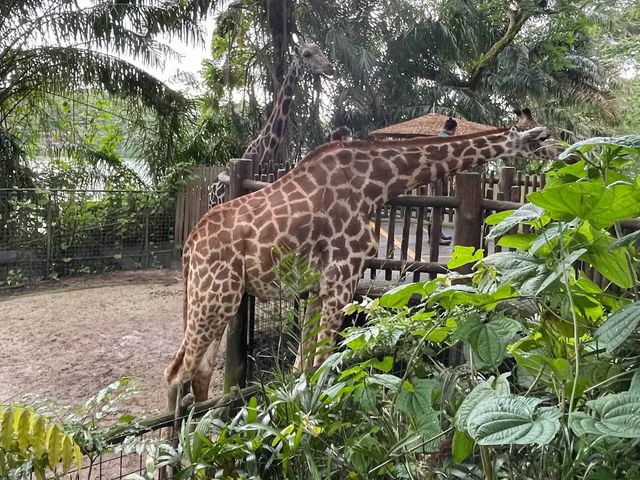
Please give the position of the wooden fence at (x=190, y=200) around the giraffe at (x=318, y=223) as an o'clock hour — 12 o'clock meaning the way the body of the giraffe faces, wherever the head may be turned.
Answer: The wooden fence is roughly at 8 o'clock from the giraffe.

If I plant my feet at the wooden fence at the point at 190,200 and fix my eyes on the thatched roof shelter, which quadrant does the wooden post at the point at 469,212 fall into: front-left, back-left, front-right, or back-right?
front-right

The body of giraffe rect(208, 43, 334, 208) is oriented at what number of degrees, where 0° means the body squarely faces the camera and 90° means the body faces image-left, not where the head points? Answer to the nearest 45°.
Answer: approximately 270°

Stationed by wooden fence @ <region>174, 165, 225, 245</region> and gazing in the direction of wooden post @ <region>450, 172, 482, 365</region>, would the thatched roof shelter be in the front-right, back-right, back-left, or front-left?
front-left

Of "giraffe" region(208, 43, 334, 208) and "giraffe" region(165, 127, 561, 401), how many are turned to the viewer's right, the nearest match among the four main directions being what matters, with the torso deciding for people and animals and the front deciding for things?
2

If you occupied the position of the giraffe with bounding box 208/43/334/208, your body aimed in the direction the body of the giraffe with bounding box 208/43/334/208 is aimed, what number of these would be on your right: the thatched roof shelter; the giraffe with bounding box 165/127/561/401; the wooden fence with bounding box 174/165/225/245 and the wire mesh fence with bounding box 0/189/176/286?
1

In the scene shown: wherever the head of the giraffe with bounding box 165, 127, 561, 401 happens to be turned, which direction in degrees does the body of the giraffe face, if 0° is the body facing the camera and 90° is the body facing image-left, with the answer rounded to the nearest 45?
approximately 270°

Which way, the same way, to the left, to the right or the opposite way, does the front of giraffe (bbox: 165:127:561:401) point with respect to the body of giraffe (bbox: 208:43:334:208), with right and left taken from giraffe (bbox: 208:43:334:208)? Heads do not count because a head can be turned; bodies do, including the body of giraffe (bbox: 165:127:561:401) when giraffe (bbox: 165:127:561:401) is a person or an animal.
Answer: the same way

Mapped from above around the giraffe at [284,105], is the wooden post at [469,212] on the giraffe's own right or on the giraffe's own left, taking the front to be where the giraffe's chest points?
on the giraffe's own right
